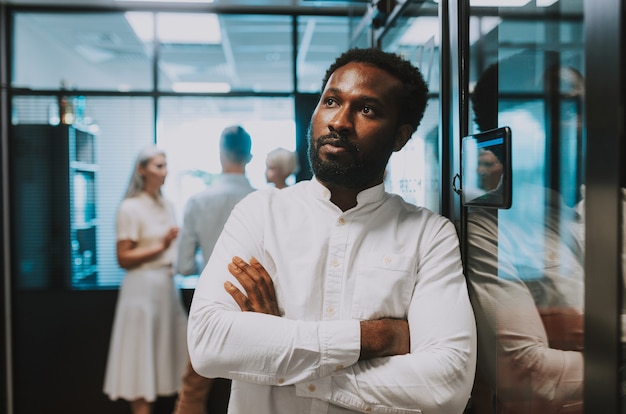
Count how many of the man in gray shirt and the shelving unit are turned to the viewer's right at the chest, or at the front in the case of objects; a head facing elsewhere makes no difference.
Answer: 1

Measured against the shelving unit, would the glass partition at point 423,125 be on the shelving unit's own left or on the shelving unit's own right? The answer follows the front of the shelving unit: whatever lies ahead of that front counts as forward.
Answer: on the shelving unit's own right

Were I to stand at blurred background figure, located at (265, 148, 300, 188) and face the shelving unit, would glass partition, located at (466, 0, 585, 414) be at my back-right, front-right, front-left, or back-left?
back-left

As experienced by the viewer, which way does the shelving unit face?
facing to the right of the viewer

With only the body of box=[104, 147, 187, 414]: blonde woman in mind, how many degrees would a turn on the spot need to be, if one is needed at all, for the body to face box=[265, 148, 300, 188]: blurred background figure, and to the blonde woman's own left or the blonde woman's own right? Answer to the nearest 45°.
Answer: approximately 45° to the blonde woman's own left

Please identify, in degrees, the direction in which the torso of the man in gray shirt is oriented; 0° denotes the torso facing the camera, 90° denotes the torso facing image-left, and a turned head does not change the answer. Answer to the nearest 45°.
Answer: approximately 180°
